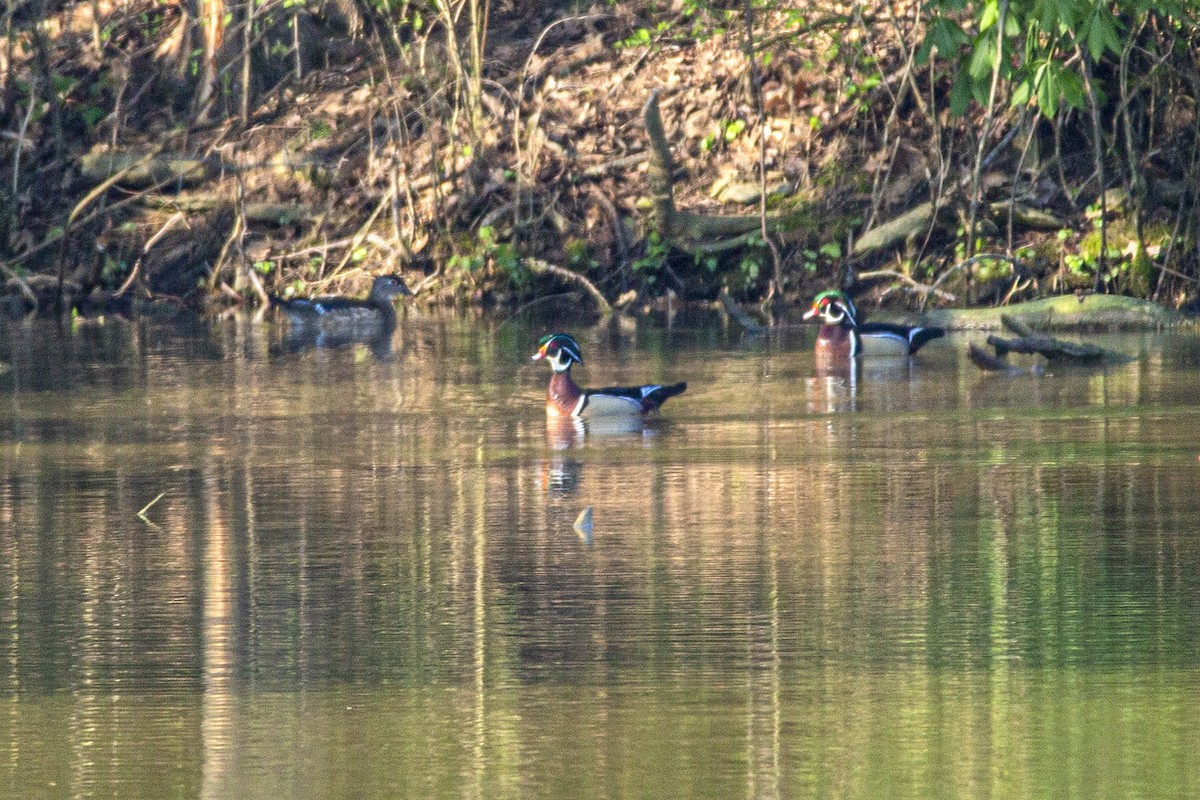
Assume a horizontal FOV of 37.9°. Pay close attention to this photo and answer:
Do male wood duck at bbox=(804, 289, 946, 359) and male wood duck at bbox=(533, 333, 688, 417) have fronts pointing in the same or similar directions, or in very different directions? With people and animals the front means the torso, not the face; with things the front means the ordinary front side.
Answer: same or similar directions

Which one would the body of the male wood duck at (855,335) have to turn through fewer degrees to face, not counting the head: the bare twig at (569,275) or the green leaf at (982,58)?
the bare twig

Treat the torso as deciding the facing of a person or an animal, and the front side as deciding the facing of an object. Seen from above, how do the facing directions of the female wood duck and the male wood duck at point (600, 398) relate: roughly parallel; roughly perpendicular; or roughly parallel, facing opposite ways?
roughly parallel, facing opposite ways

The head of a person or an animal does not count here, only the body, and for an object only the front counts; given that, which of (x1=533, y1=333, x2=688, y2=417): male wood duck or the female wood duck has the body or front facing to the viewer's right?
the female wood duck

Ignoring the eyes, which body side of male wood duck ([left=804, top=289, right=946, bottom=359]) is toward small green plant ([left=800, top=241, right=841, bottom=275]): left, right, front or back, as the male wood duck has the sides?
right

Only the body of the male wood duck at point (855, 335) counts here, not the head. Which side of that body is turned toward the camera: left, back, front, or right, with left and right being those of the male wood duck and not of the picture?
left

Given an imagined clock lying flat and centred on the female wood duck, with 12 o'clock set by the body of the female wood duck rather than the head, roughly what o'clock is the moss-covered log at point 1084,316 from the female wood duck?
The moss-covered log is roughly at 1 o'clock from the female wood duck.

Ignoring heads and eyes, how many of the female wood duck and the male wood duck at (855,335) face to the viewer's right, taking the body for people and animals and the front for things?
1

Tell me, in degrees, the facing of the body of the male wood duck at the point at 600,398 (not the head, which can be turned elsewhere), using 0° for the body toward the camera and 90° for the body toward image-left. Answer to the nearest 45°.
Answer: approximately 90°

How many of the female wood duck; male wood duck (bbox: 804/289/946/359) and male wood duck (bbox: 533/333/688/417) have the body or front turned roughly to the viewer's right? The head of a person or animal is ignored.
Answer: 1

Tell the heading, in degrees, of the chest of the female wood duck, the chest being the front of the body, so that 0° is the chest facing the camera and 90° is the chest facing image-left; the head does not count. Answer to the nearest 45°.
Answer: approximately 270°

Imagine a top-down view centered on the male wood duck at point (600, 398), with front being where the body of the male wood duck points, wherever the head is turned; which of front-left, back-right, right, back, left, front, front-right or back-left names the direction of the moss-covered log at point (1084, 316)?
back-right

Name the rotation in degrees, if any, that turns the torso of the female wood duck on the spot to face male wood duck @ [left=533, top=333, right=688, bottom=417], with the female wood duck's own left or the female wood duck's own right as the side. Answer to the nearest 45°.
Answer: approximately 90° to the female wood duck's own right

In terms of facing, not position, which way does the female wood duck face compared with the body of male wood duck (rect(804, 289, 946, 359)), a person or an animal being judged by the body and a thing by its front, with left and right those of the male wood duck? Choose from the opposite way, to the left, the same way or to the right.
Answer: the opposite way
